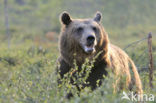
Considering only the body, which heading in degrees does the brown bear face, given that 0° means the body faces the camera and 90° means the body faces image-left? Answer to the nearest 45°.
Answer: approximately 45°
